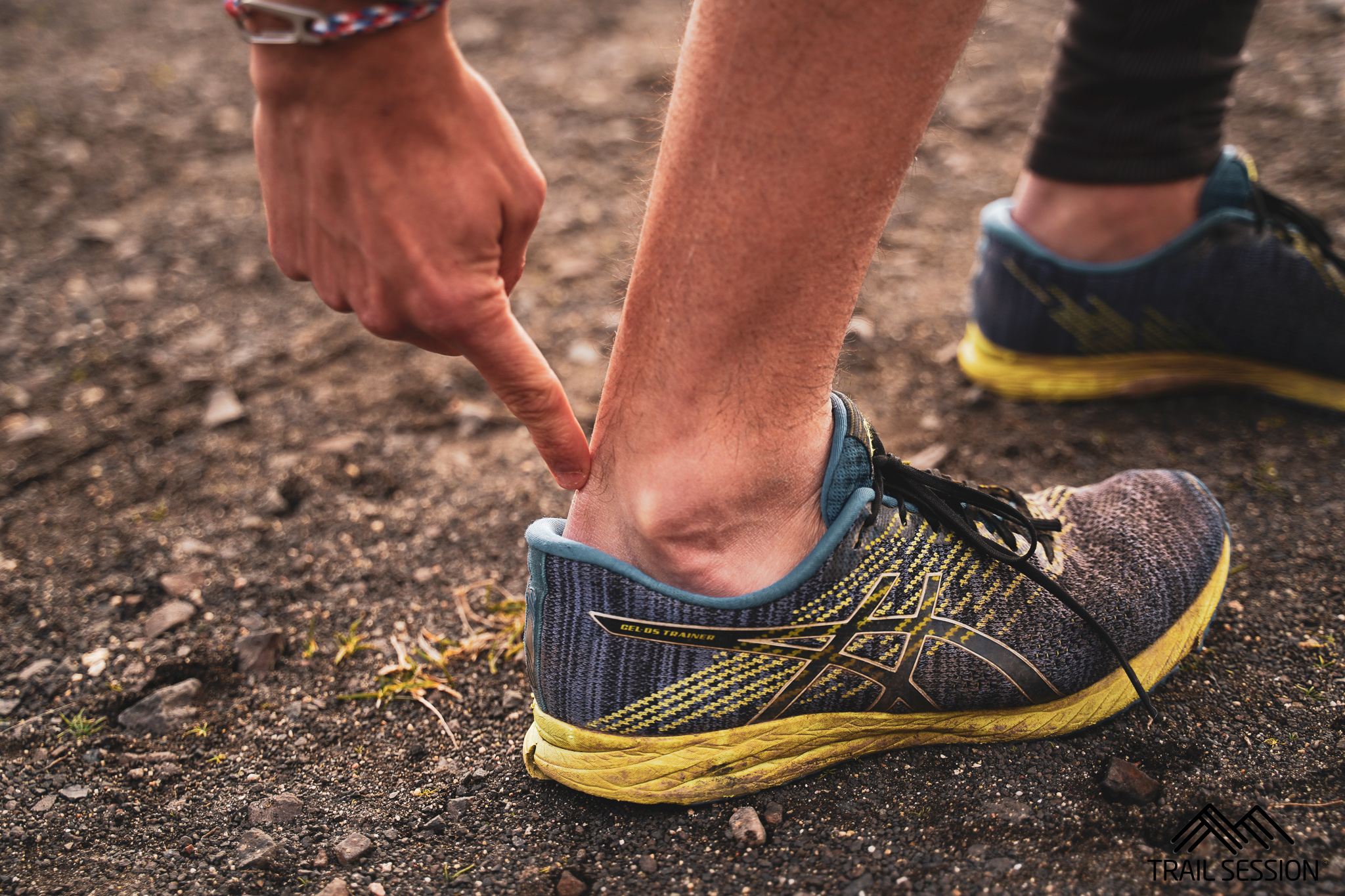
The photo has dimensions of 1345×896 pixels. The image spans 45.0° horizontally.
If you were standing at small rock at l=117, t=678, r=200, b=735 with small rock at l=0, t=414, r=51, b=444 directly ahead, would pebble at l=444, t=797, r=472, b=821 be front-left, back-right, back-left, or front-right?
back-right

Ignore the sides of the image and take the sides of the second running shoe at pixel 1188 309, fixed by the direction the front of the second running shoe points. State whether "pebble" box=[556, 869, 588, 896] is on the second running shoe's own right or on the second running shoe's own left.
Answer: on the second running shoe's own right

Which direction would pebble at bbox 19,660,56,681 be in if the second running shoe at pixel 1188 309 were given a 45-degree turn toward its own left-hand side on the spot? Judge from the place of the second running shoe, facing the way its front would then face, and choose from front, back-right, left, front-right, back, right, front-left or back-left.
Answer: back

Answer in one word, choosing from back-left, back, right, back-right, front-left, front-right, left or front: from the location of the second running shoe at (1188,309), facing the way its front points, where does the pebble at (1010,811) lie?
right

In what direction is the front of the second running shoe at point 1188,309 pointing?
to the viewer's right

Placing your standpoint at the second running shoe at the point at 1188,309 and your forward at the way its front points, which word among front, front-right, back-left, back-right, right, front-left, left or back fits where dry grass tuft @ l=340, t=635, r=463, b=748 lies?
back-right

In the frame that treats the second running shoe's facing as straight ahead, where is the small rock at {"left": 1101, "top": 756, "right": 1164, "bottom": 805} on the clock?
The small rock is roughly at 3 o'clock from the second running shoe.

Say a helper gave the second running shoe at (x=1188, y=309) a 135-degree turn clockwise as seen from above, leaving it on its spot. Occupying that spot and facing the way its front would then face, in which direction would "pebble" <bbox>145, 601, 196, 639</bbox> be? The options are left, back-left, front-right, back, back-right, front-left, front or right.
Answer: front

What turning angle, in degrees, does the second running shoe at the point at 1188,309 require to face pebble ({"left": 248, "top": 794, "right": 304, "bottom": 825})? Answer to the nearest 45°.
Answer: approximately 135° to its right

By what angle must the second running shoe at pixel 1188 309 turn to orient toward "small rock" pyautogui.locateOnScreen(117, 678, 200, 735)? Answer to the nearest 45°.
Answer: approximately 135° to its right

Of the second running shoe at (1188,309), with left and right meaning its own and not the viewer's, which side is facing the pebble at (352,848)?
right

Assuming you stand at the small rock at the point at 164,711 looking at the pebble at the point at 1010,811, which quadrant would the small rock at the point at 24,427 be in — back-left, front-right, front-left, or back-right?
back-left

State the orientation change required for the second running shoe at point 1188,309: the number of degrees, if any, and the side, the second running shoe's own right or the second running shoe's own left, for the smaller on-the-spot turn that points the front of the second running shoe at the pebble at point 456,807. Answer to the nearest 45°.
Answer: approximately 135° to the second running shoe's own right

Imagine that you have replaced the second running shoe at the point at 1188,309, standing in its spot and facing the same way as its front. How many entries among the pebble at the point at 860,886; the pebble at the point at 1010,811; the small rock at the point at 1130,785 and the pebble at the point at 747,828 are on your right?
4

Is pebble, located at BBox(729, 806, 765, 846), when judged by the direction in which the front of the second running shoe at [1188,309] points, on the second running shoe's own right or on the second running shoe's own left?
on the second running shoe's own right
